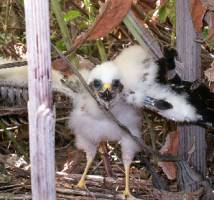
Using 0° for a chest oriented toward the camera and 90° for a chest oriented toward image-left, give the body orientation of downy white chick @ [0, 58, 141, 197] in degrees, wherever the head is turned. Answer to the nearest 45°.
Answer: approximately 0°
